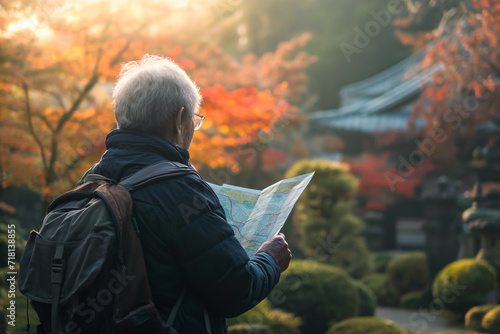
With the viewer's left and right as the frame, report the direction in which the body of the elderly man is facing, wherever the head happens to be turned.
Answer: facing away from the viewer and to the right of the viewer

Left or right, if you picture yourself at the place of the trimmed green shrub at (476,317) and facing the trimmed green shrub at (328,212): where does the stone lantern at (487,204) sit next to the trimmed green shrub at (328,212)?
right

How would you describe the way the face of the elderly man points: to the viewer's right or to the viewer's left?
to the viewer's right
